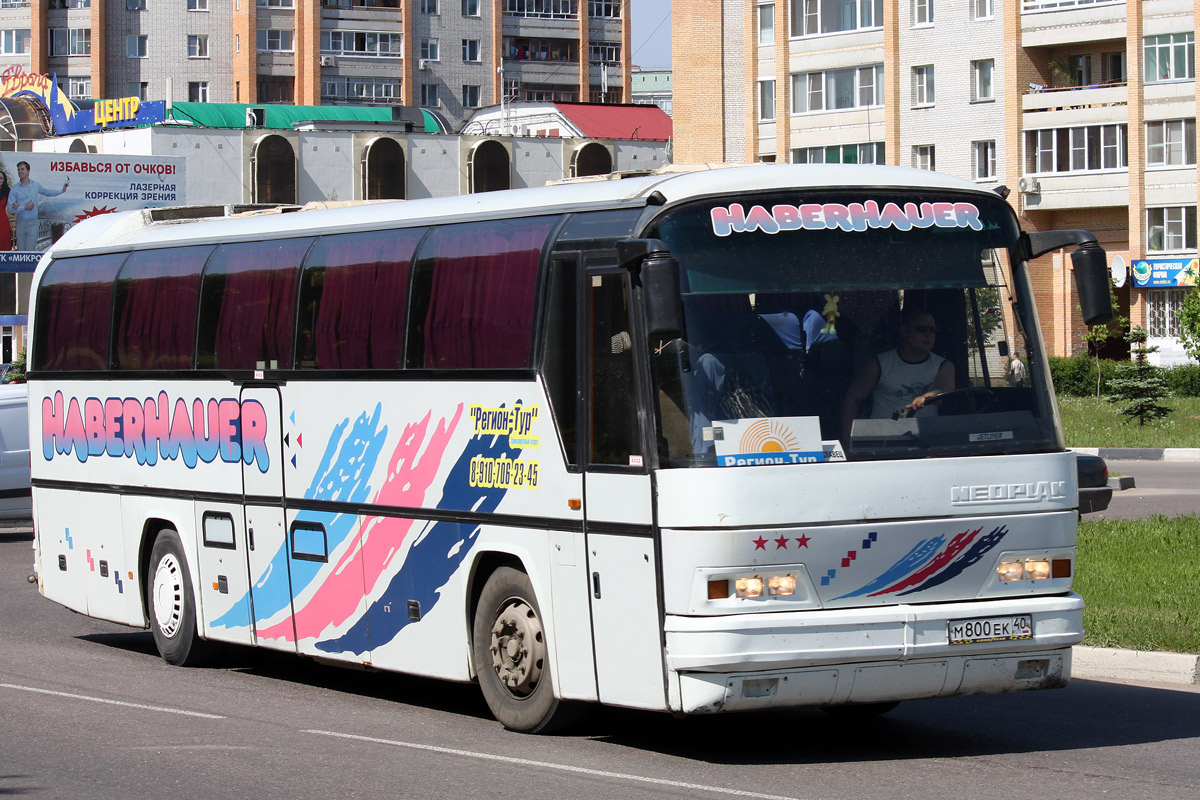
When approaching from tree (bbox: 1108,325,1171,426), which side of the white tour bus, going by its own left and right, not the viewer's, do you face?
left

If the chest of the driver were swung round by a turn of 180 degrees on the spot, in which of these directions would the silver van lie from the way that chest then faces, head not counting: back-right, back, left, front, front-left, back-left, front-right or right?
front

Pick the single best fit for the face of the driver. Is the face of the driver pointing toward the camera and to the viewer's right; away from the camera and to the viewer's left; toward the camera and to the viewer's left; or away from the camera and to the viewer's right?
toward the camera and to the viewer's right

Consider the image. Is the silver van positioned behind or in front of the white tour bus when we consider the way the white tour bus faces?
behind

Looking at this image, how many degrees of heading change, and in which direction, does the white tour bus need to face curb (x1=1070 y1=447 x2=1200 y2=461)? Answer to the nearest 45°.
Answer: approximately 90° to its left

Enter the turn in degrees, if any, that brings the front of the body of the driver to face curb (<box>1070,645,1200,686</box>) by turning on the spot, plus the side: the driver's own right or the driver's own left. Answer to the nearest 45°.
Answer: approximately 90° to the driver's own left

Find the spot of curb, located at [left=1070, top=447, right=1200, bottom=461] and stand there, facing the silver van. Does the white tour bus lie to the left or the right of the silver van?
left

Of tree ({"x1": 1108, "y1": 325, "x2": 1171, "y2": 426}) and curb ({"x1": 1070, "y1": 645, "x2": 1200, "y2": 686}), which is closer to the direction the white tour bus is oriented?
the curb
